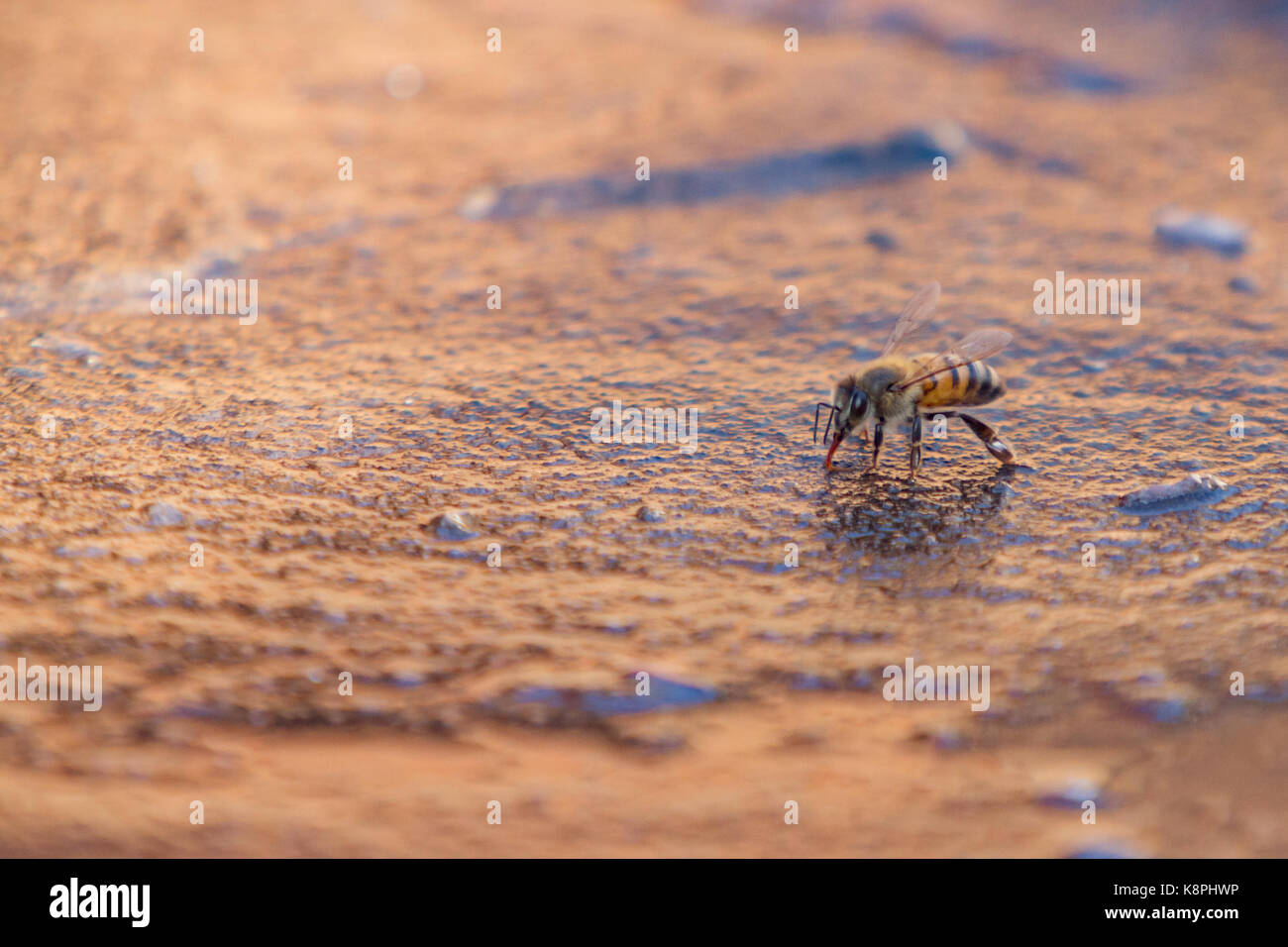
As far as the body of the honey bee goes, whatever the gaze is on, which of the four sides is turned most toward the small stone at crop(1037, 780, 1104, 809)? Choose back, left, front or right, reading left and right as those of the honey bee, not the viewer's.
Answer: left

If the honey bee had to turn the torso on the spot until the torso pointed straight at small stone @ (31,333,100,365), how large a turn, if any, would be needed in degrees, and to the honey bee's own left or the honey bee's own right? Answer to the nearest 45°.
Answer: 0° — it already faces it

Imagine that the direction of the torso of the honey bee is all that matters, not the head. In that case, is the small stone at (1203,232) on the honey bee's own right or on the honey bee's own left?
on the honey bee's own right

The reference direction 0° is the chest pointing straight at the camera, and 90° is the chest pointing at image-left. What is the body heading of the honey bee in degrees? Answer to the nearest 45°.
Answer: approximately 90°

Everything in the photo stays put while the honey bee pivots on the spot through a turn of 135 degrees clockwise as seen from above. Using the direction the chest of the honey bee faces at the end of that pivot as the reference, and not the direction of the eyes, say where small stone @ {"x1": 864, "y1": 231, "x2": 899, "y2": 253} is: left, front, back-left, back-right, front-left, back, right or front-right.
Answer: front-left
